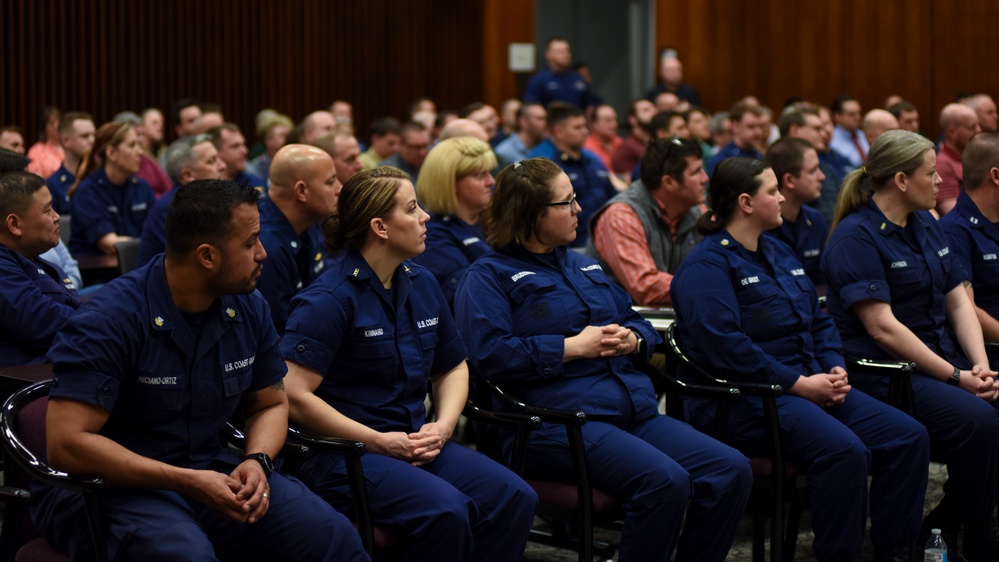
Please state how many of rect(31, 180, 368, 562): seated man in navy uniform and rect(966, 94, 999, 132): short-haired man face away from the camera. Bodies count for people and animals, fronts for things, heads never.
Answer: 0
